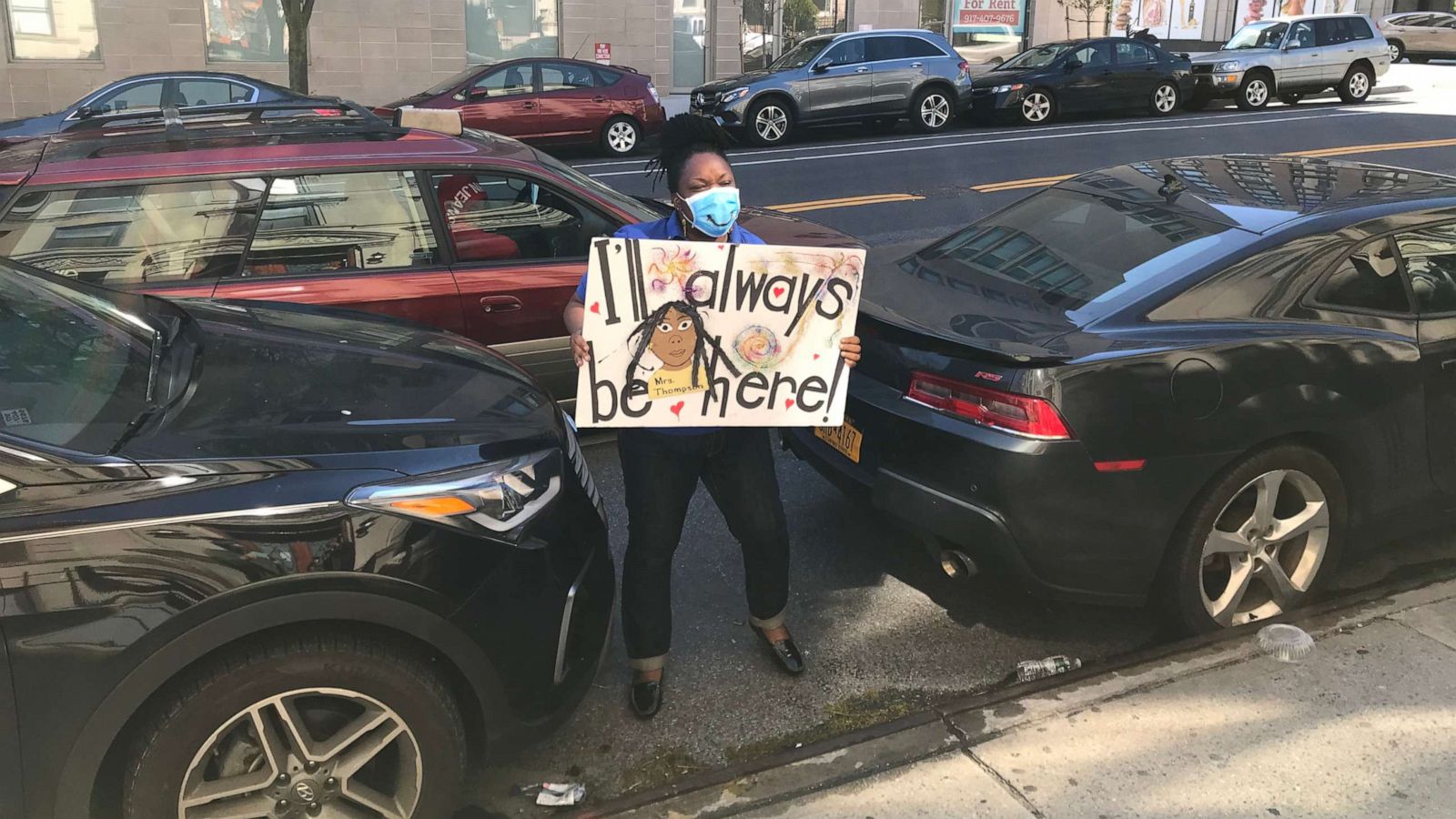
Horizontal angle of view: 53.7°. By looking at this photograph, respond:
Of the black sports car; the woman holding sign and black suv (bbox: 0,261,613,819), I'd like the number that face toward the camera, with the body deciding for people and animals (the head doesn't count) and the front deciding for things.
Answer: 1

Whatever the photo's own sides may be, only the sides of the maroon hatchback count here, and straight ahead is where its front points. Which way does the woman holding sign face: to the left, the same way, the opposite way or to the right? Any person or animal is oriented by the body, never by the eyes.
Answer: to the left

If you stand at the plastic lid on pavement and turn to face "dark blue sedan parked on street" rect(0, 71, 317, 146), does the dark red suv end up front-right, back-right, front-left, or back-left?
front-left

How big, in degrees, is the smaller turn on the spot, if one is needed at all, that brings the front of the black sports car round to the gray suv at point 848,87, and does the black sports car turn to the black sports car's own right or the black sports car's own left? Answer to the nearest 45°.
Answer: approximately 45° to the black sports car's own left

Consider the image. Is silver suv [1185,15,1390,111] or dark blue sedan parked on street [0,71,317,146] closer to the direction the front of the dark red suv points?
the silver suv

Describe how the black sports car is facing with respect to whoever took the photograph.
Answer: facing away from the viewer and to the right of the viewer

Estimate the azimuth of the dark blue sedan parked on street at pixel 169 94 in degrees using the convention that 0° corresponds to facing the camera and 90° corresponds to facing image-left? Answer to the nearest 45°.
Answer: approximately 90°

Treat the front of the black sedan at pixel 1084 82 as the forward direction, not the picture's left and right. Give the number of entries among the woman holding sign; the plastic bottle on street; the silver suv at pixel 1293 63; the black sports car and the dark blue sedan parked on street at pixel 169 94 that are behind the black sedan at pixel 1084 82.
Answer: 1

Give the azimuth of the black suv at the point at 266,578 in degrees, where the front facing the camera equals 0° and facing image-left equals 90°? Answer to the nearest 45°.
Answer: approximately 270°

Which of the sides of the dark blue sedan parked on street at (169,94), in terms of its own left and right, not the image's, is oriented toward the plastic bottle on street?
left

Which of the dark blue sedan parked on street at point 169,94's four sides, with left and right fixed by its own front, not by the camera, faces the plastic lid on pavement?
left

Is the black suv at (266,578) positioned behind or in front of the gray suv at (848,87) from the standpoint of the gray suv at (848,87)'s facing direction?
in front

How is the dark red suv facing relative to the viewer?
to the viewer's right

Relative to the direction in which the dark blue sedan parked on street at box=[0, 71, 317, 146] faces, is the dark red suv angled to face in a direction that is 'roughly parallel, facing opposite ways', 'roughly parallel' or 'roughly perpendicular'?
roughly parallel, facing opposite ways

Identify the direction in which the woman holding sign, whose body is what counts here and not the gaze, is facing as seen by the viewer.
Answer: toward the camera

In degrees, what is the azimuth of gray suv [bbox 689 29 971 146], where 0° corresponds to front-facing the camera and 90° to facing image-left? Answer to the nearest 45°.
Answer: approximately 45°

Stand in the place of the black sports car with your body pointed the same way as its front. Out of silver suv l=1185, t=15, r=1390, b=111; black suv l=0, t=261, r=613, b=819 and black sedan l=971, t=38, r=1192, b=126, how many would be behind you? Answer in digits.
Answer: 1

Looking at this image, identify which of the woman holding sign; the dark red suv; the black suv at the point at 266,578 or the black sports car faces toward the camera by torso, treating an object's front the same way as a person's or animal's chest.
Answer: the woman holding sign

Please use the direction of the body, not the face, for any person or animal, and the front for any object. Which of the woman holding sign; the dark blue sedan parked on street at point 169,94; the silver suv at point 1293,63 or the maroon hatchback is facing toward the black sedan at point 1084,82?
the silver suv

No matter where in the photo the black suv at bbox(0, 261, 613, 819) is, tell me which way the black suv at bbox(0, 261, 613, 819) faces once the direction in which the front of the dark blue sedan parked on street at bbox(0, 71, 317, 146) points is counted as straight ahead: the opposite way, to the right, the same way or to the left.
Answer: the opposite way

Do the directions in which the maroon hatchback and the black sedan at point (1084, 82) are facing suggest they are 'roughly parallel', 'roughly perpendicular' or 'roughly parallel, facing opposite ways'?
roughly parallel
